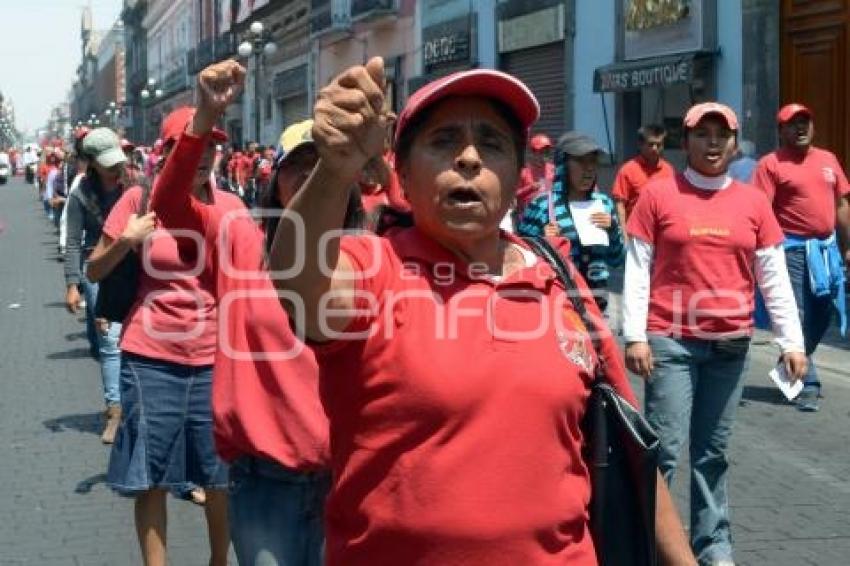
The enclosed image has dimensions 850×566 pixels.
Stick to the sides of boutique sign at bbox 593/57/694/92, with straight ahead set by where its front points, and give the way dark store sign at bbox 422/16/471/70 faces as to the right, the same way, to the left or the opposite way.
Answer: the same way

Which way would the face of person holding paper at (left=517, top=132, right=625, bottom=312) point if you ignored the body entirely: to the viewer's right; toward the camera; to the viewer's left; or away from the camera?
toward the camera

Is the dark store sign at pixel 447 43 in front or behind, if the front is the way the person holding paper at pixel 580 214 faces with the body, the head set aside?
behind

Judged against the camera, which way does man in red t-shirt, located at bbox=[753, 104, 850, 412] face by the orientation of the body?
toward the camera

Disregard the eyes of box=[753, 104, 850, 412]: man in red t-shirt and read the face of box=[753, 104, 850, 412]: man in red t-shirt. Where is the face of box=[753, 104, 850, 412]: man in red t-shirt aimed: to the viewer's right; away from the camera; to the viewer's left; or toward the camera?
toward the camera

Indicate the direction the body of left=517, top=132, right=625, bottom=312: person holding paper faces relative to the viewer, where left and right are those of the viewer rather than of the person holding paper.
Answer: facing the viewer and to the right of the viewer

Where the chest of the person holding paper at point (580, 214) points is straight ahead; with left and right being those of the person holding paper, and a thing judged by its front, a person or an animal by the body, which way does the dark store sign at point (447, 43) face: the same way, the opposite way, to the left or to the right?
to the right

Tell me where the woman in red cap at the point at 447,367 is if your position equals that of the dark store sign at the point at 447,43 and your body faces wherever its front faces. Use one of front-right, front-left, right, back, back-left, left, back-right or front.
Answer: front-left

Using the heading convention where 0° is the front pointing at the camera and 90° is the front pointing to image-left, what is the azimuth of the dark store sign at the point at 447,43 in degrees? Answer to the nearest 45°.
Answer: approximately 45°

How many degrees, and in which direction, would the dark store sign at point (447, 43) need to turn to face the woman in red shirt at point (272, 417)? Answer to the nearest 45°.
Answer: approximately 45° to its left

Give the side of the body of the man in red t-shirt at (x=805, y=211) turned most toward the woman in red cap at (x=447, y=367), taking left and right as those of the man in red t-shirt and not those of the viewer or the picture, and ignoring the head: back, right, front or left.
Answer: front

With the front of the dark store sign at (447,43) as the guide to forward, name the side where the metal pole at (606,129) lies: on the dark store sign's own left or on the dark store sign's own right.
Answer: on the dark store sign's own left

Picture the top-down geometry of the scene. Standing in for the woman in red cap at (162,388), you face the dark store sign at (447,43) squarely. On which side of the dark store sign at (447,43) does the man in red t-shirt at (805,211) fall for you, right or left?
right

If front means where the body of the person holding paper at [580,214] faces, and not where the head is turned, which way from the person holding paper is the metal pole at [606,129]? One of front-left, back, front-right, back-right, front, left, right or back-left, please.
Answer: back-left

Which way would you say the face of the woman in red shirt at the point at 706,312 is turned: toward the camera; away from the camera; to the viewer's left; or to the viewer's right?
toward the camera

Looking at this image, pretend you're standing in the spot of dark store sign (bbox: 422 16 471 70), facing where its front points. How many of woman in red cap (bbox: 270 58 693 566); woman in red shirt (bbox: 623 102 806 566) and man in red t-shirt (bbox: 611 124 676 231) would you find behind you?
0

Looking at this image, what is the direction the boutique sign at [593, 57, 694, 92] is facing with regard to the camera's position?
facing the viewer and to the left of the viewer

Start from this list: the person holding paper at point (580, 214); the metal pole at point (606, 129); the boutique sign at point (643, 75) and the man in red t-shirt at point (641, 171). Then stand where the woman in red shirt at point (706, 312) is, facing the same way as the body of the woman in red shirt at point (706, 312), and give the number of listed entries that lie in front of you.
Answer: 0
